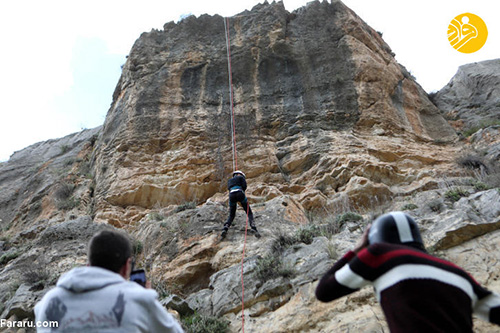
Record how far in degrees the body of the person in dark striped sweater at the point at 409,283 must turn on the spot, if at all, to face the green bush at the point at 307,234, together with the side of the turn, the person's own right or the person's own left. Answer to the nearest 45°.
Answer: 0° — they already face it

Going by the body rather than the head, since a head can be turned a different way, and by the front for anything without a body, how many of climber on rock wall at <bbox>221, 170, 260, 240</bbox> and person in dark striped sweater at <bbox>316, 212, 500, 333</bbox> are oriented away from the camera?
2

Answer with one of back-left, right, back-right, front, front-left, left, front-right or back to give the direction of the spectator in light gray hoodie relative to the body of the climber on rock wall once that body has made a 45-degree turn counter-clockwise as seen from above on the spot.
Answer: back-left

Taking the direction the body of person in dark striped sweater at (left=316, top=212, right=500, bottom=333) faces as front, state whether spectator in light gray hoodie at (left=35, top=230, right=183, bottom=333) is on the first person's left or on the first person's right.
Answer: on the first person's left

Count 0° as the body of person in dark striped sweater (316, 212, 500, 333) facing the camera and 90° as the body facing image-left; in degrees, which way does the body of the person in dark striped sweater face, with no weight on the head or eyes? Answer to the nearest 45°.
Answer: approximately 180°

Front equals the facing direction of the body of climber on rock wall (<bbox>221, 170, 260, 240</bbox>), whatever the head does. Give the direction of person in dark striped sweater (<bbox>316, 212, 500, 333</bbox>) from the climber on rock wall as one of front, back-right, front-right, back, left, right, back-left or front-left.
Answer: back

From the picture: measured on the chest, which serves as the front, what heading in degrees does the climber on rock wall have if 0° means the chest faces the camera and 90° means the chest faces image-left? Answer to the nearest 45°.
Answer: approximately 180°
